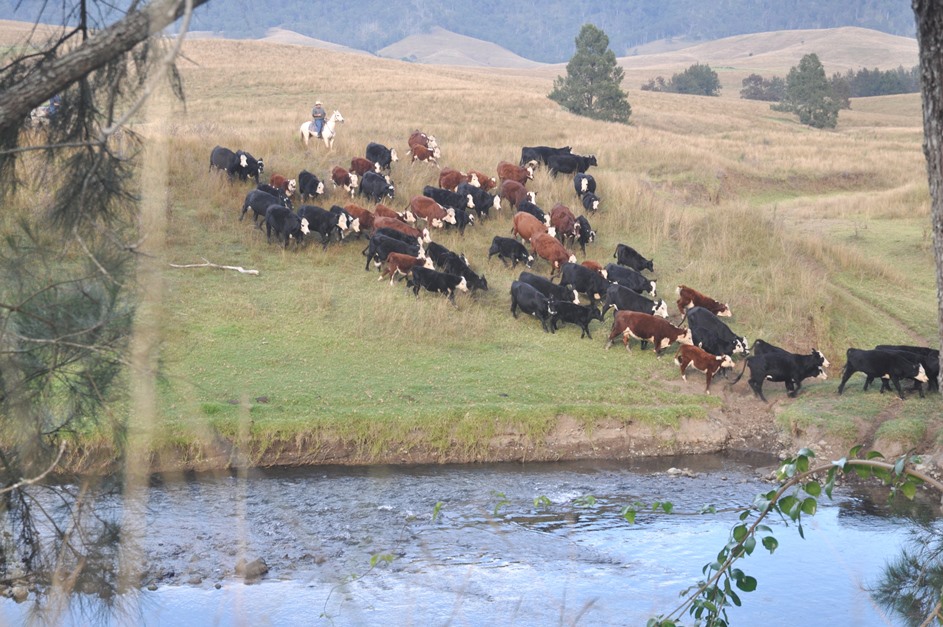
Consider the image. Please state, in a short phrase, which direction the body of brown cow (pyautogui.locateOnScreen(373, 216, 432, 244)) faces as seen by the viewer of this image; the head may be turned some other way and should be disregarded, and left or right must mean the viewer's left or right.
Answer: facing to the right of the viewer

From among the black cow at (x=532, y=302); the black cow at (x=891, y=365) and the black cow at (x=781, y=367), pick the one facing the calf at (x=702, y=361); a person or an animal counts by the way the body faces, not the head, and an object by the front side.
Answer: the black cow at (x=532, y=302)

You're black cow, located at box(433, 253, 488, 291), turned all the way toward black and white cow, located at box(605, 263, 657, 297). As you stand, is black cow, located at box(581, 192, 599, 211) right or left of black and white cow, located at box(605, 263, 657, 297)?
left

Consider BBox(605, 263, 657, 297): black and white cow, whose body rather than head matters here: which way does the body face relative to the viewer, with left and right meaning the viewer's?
facing the viewer and to the right of the viewer

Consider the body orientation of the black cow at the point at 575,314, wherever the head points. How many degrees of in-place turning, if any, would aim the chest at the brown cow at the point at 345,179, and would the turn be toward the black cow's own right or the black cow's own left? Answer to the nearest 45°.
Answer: approximately 135° to the black cow's own left

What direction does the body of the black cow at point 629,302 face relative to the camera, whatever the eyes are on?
to the viewer's right

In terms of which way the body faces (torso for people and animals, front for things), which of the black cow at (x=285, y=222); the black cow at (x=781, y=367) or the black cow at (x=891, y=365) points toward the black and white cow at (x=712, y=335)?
the black cow at (x=285, y=222)

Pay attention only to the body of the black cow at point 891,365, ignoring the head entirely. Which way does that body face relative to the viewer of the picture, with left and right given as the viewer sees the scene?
facing to the right of the viewer

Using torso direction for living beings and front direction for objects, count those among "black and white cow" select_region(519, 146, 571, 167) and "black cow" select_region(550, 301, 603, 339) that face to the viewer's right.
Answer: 2

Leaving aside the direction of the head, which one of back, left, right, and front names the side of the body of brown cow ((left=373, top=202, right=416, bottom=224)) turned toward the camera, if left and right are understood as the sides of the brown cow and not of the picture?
right

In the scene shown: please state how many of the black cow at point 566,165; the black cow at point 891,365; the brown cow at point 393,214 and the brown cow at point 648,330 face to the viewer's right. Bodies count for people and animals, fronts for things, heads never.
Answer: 4

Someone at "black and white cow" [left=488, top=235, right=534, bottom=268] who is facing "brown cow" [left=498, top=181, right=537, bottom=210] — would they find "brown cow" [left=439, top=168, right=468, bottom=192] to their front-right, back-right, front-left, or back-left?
front-left

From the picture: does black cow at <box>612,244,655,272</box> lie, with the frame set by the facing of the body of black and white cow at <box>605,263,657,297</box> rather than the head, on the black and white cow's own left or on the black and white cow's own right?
on the black and white cow's own left

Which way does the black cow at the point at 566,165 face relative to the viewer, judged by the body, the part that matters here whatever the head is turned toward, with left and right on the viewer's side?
facing to the right of the viewer

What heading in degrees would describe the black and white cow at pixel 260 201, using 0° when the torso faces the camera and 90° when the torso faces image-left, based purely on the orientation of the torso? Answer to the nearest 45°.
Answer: approximately 270°

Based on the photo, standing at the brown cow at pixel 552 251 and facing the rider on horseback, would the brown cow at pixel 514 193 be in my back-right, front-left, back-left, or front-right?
front-right

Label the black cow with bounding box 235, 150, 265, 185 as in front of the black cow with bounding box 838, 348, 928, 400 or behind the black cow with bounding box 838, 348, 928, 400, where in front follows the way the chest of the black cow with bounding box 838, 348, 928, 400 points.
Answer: behind
